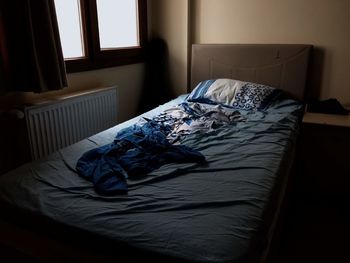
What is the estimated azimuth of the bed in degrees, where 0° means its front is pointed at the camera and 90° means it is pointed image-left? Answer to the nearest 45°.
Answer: approximately 45°

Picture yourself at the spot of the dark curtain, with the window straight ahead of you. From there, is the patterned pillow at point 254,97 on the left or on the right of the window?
right

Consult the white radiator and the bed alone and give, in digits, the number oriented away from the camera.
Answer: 0

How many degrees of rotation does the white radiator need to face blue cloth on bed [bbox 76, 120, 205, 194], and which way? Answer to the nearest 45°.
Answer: approximately 45° to its right

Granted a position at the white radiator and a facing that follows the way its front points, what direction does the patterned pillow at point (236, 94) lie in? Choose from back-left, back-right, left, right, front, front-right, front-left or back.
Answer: front-left

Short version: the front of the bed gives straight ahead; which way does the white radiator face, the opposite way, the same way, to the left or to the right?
to the left

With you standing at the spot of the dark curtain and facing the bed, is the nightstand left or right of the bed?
left

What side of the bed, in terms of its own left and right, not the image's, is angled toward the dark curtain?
right

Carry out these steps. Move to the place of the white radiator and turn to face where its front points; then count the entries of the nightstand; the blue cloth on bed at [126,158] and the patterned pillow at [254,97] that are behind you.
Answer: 0

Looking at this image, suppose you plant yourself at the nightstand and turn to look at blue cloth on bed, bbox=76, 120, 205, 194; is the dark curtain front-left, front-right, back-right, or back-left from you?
front-right

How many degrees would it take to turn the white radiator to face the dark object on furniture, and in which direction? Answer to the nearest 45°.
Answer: approximately 45° to its left

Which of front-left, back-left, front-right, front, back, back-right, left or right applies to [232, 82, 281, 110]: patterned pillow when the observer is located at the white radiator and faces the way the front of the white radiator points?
front-left

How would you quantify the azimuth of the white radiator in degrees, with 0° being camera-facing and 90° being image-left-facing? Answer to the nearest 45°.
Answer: approximately 315°
